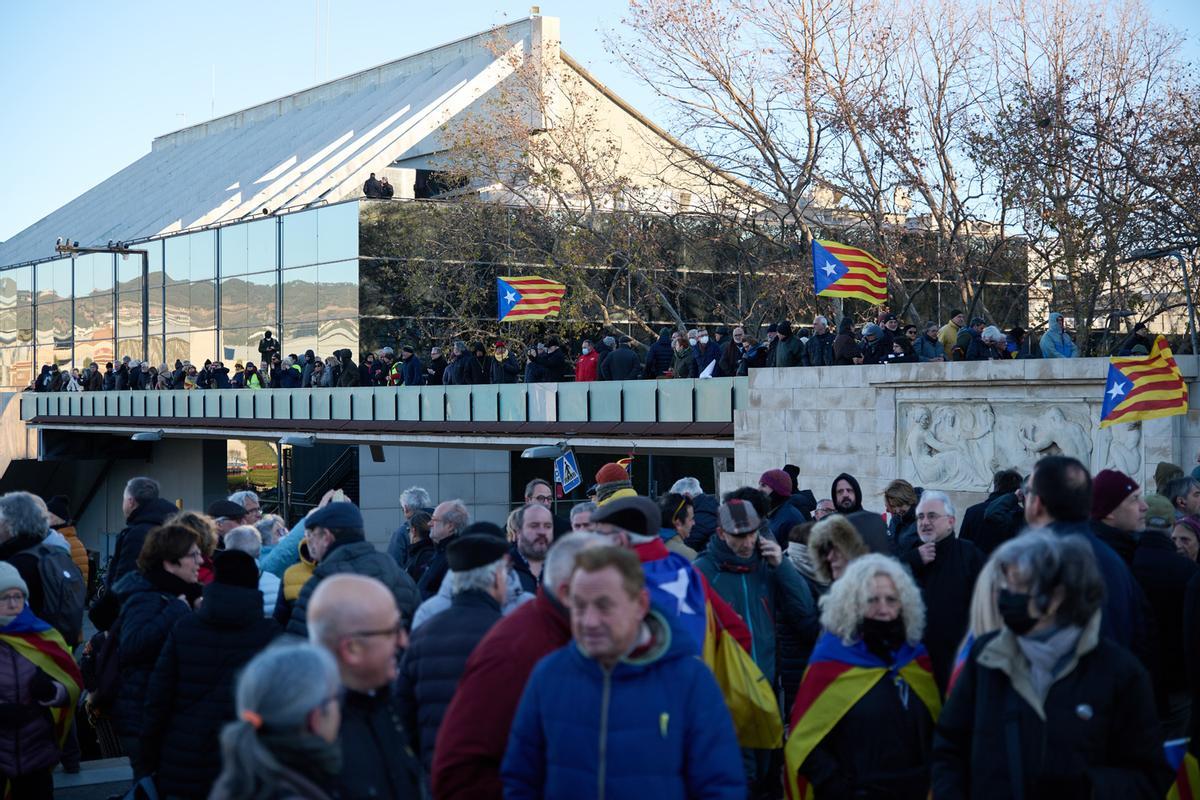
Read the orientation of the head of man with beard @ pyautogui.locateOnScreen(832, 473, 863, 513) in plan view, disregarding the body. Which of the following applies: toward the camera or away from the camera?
toward the camera

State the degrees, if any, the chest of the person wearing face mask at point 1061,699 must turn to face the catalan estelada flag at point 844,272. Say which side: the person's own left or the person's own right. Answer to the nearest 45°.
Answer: approximately 135° to the person's own right

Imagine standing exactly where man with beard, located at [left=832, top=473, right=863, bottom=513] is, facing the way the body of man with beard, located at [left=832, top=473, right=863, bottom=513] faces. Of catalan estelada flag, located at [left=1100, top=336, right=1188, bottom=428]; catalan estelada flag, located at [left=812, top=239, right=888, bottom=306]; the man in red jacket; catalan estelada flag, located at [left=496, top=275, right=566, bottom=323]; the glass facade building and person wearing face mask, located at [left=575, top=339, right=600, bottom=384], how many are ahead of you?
1

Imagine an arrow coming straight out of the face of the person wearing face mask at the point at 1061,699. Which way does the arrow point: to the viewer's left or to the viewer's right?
to the viewer's left

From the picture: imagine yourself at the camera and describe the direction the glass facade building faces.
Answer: facing the viewer and to the left of the viewer

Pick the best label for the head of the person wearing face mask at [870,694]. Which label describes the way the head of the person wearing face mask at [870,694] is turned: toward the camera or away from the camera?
toward the camera

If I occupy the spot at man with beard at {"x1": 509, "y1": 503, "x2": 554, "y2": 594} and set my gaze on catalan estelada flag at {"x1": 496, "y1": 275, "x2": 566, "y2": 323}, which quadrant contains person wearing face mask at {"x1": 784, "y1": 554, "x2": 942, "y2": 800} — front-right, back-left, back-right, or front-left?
back-right

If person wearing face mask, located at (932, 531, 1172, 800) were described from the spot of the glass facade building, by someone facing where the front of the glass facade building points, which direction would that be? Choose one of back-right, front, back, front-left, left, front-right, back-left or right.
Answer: front-left

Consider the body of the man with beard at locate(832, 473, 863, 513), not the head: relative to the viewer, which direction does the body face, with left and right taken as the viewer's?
facing the viewer

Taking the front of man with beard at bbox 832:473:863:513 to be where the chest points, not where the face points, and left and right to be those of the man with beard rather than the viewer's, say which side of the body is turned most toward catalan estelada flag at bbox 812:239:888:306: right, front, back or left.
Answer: back

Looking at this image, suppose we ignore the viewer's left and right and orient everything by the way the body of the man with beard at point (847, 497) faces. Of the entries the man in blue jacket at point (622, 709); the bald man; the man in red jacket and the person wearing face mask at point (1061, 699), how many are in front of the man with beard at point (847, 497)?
4

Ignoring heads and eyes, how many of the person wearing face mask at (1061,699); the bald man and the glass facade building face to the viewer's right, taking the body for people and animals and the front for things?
1

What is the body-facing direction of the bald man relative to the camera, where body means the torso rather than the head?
to the viewer's right

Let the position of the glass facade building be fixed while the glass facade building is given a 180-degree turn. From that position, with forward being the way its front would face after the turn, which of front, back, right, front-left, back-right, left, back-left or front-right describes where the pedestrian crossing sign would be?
back-right

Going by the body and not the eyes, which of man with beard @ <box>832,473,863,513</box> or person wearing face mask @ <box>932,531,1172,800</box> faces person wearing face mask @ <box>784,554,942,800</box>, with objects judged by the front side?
the man with beard
